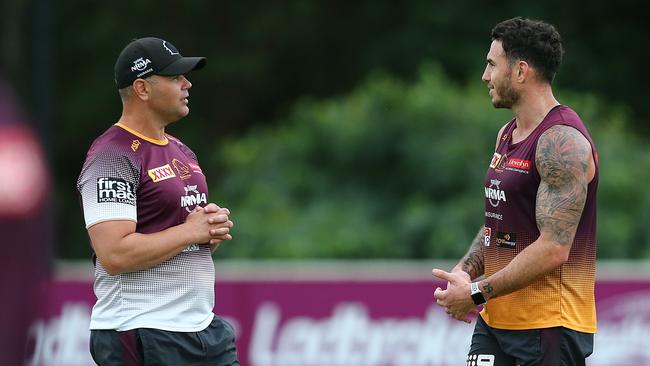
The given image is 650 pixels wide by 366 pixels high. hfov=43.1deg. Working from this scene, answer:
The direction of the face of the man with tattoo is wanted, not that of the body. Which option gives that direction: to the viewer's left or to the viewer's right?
to the viewer's left

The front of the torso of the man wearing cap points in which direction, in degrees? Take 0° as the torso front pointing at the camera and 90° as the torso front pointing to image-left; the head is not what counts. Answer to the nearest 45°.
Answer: approximately 315°

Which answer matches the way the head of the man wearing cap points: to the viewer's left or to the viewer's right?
to the viewer's right

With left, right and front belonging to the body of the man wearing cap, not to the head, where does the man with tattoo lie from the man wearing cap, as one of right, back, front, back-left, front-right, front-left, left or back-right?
front-left
